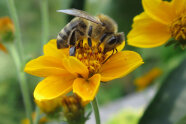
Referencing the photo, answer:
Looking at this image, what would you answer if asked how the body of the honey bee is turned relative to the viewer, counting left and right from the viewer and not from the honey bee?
facing to the right of the viewer
